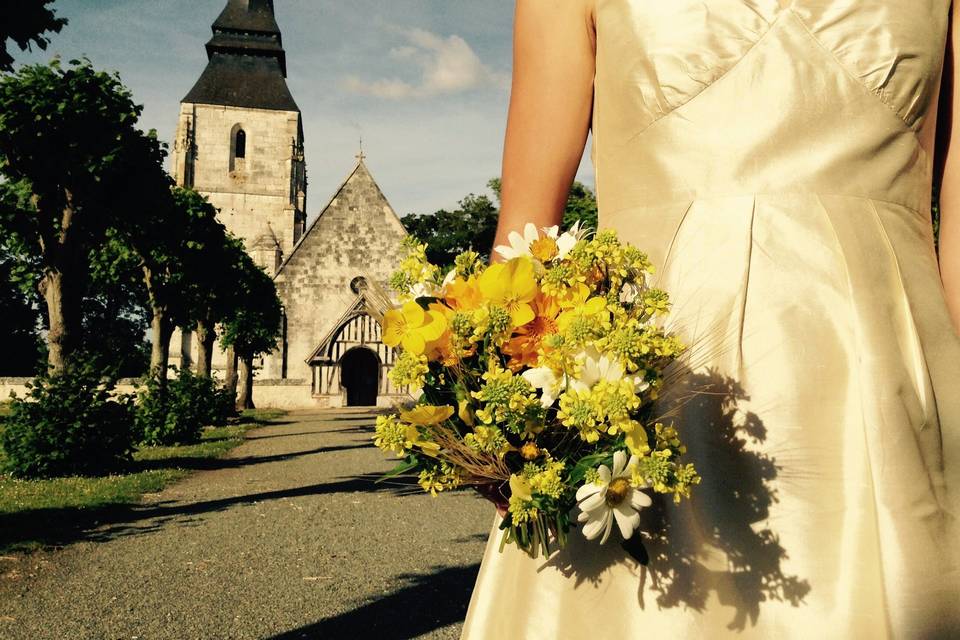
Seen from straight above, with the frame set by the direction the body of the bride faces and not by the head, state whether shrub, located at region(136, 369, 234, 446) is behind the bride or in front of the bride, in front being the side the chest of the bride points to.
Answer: behind

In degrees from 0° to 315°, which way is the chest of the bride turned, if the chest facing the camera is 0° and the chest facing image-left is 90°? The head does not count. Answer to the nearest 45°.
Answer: approximately 0°

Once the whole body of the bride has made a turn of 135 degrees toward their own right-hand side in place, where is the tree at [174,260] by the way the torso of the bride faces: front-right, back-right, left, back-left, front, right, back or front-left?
front

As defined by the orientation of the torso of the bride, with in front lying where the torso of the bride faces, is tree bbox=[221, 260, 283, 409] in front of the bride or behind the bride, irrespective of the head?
behind
